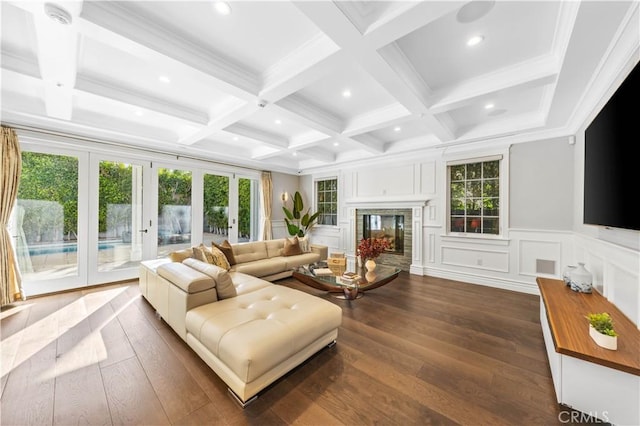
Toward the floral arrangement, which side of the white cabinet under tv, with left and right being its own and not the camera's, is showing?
front

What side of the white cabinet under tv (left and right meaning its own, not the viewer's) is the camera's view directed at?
left

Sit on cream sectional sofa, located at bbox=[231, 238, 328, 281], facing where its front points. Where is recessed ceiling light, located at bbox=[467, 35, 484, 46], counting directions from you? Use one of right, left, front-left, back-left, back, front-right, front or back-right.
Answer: front

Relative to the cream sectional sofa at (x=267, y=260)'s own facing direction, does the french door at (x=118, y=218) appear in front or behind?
behind

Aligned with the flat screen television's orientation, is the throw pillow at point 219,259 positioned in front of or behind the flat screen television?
in front

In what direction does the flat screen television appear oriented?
to the viewer's left

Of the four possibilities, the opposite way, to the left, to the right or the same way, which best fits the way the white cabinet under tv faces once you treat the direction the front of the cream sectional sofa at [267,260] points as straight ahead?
the opposite way

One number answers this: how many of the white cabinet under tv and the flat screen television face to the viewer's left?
2

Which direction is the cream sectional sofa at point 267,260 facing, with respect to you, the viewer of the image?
facing the viewer and to the right of the viewer

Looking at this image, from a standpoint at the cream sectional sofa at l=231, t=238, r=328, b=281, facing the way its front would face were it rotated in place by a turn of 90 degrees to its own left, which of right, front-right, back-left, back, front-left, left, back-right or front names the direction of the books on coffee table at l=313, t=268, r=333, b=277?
right
